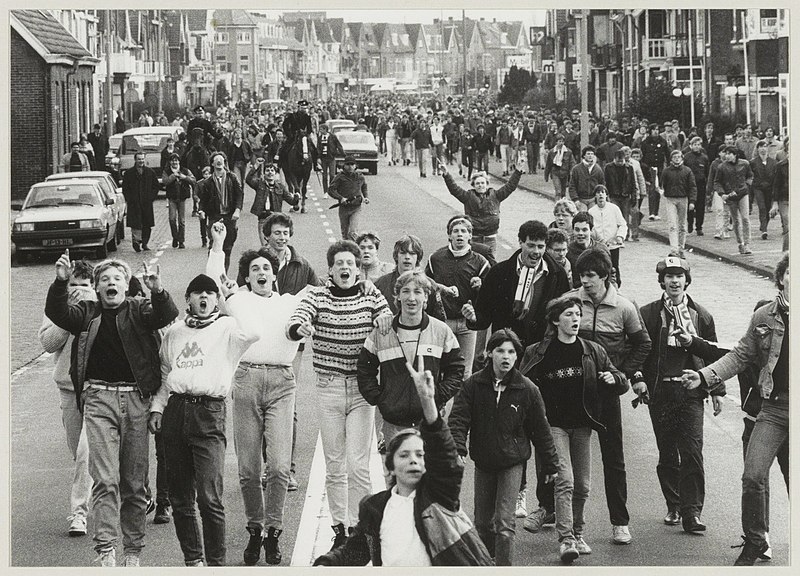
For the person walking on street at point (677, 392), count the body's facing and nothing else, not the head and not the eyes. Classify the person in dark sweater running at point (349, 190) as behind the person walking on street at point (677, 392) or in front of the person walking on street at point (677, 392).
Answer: behind

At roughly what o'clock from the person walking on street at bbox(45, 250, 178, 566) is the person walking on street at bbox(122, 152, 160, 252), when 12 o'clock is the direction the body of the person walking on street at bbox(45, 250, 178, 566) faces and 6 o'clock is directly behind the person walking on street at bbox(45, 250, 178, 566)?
the person walking on street at bbox(122, 152, 160, 252) is roughly at 6 o'clock from the person walking on street at bbox(45, 250, 178, 566).

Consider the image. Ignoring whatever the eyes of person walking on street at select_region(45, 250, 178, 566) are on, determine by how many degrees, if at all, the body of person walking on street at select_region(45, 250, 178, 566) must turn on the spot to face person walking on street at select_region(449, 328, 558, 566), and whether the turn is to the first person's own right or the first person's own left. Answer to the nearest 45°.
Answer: approximately 90° to the first person's own left

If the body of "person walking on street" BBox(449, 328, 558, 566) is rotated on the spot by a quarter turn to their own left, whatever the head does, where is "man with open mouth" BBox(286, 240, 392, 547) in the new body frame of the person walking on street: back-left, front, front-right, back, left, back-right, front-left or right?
back-left

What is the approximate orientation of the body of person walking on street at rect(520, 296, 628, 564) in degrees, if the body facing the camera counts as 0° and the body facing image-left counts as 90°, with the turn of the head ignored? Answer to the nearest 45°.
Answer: approximately 0°
